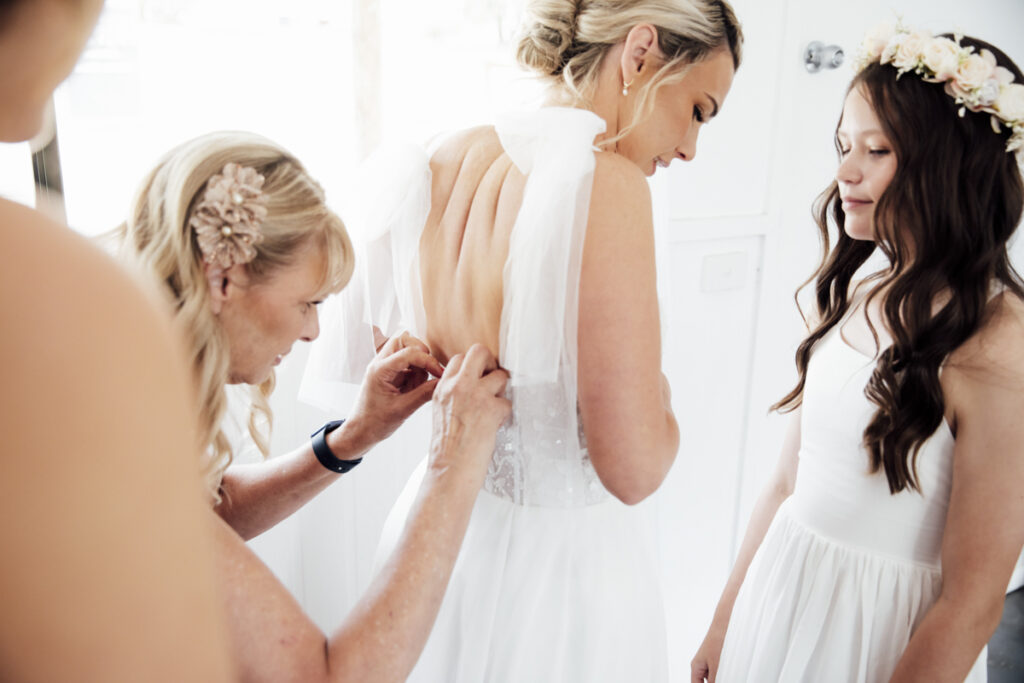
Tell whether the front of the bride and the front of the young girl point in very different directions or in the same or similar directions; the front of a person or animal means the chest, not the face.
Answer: very different directions

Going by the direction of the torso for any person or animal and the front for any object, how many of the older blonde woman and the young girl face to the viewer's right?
1

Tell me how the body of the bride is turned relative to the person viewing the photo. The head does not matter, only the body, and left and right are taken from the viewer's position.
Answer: facing away from the viewer and to the right of the viewer

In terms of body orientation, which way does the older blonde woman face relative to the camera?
to the viewer's right

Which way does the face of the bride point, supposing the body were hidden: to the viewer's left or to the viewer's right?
to the viewer's right

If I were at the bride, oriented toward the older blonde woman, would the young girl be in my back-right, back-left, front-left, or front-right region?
back-left

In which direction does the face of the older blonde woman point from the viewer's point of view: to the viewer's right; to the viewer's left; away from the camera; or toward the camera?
to the viewer's right

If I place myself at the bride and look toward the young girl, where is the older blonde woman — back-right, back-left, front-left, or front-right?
back-right
